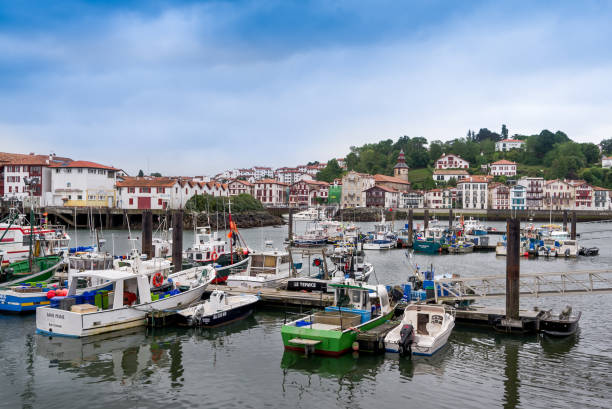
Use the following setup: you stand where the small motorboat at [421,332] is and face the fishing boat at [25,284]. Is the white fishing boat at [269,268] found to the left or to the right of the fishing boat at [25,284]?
right

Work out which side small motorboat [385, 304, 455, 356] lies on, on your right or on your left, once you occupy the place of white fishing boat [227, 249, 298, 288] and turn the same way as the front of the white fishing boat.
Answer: on your left

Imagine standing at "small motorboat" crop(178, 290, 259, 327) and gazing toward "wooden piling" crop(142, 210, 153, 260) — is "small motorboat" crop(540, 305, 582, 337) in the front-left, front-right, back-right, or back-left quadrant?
back-right

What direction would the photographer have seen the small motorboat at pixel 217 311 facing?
facing away from the viewer and to the right of the viewer

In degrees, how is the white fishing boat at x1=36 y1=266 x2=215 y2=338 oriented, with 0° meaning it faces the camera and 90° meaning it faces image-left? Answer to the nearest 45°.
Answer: approximately 225°

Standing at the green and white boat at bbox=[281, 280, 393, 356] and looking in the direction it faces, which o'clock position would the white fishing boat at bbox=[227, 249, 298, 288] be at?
The white fishing boat is roughly at 10 o'clock from the green and white boat.

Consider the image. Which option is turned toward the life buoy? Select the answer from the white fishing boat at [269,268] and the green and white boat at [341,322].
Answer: the white fishing boat

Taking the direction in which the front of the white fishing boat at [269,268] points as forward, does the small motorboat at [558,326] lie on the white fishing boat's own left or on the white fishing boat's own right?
on the white fishing boat's own left

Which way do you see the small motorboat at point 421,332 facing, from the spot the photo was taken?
facing away from the viewer and to the right of the viewer

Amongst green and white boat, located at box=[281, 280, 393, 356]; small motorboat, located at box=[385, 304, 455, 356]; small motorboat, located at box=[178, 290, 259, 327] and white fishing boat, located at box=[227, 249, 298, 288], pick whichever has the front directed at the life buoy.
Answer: the white fishing boat
